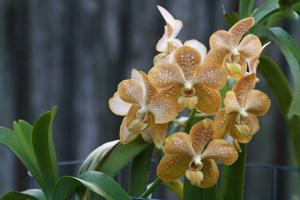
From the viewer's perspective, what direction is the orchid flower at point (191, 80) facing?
toward the camera

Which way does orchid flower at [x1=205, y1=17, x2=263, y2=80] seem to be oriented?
toward the camera
